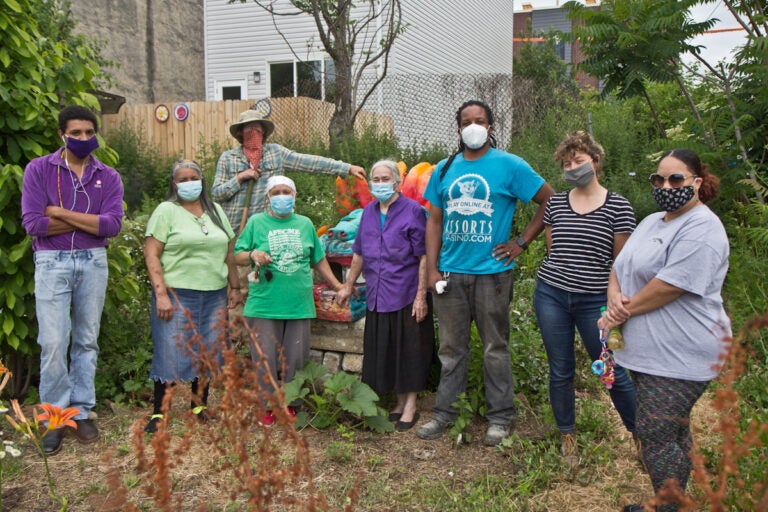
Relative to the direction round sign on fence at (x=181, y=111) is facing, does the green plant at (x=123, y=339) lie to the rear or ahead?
ahead

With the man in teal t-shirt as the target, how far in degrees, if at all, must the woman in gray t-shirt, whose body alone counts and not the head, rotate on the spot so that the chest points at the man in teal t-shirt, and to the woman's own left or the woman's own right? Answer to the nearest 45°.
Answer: approximately 90° to the woman's own right

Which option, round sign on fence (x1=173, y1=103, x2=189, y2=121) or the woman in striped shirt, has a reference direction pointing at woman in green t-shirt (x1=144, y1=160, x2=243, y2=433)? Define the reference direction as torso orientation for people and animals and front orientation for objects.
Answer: the round sign on fence

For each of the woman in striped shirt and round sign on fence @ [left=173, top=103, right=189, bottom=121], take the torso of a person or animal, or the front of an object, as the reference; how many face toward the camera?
2

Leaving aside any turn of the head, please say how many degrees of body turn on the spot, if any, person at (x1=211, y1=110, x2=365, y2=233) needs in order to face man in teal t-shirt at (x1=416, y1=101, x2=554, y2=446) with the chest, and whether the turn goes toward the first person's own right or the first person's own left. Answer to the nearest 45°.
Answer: approximately 45° to the first person's own left

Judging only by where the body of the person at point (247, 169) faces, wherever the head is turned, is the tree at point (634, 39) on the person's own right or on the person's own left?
on the person's own left
